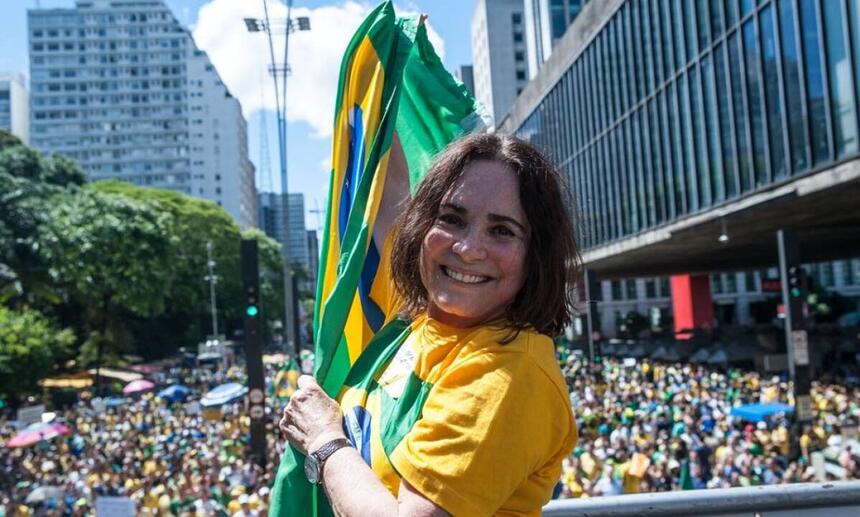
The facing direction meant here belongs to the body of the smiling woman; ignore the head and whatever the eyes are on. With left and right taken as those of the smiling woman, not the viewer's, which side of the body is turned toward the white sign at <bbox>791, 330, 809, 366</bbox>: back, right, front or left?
back

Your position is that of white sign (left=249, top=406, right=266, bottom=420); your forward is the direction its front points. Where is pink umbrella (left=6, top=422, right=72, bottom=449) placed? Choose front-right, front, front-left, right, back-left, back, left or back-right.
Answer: back-right

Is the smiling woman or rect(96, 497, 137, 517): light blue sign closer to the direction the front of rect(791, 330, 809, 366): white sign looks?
the smiling woman

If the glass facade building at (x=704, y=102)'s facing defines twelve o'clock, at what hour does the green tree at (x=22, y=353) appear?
The green tree is roughly at 1 o'clock from the glass facade building.

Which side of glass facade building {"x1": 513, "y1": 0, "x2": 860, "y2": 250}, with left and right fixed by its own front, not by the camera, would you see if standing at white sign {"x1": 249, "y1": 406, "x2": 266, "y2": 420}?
front

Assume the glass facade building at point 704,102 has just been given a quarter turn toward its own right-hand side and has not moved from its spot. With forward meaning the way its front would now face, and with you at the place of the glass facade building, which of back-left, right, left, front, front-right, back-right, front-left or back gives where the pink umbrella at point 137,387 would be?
front-left

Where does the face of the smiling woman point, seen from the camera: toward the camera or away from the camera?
toward the camera

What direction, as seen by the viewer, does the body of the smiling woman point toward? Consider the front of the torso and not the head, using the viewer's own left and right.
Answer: facing the viewer and to the left of the viewer

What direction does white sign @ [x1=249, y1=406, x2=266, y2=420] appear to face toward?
toward the camera

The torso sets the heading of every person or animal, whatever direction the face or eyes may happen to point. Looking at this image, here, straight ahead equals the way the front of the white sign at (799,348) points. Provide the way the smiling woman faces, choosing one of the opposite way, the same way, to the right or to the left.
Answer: the same way

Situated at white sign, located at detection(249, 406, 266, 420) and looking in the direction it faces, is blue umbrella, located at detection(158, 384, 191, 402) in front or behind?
behind

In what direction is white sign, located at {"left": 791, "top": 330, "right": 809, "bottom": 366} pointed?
toward the camera

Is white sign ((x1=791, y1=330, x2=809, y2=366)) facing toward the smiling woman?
yes
